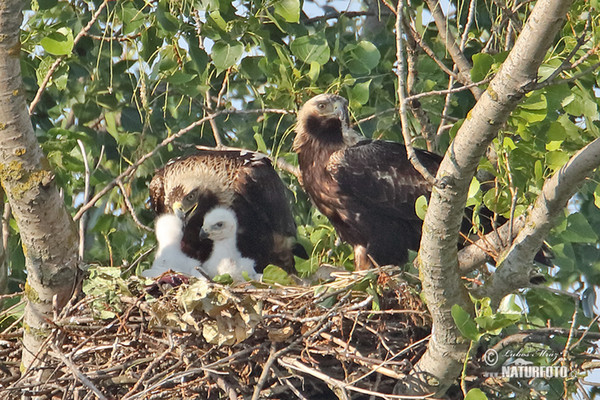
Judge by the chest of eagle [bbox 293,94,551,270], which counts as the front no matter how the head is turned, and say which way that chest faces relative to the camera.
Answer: to the viewer's left

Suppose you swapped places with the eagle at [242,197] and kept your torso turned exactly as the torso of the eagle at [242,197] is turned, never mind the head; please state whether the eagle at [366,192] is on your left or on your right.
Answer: on your left

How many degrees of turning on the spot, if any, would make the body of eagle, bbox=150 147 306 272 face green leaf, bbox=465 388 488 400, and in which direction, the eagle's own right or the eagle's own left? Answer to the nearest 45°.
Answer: approximately 45° to the eagle's own left
